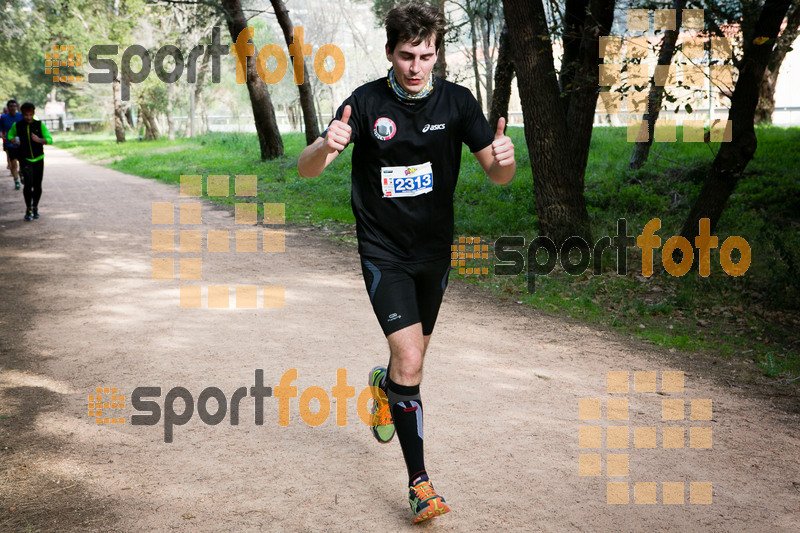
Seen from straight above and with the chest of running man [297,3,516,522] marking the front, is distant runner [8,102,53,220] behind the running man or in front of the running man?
behind

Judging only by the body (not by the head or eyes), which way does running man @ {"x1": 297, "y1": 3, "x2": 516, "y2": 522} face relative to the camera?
toward the camera

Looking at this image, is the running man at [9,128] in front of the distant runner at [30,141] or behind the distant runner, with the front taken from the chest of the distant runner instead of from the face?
behind

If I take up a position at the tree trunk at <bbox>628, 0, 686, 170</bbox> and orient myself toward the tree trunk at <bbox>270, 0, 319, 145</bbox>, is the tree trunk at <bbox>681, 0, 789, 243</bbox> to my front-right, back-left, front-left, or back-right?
back-left

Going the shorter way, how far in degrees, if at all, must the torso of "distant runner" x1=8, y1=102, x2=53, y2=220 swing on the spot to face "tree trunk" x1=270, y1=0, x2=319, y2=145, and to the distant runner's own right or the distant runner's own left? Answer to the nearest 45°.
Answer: approximately 135° to the distant runner's own left

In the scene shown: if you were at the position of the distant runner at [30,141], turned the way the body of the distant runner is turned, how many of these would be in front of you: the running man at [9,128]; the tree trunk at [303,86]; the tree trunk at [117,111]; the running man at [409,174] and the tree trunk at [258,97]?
1

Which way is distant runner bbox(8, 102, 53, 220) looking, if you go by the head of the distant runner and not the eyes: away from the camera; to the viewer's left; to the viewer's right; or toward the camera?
toward the camera

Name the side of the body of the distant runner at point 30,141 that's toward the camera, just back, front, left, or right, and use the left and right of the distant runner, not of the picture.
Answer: front

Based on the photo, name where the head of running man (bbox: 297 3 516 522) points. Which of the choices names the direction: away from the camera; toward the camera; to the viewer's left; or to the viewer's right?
toward the camera

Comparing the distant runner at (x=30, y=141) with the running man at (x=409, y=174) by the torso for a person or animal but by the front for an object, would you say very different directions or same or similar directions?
same or similar directions

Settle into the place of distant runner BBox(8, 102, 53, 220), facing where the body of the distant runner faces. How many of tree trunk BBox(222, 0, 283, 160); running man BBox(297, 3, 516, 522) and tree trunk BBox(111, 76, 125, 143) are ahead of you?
1

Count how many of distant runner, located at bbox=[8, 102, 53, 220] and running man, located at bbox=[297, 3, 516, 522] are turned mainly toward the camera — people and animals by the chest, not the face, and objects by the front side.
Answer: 2

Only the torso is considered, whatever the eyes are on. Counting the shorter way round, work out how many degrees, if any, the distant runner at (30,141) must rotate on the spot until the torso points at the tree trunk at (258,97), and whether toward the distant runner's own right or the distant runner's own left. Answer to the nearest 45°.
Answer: approximately 135° to the distant runner's own left

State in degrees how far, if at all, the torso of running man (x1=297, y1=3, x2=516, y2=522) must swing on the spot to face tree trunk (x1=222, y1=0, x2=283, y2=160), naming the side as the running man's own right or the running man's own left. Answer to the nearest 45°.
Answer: approximately 180°

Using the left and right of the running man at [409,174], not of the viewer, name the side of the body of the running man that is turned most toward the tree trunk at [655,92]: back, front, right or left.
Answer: back

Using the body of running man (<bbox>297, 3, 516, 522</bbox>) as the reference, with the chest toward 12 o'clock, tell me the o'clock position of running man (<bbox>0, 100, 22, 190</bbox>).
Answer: running man (<bbox>0, 100, 22, 190</bbox>) is roughly at 5 o'clock from running man (<bbox>297, 3, 516, 522</bbox>).
